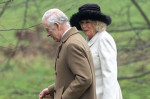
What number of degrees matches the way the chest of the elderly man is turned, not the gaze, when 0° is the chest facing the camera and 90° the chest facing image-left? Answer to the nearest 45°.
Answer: approximately 90°

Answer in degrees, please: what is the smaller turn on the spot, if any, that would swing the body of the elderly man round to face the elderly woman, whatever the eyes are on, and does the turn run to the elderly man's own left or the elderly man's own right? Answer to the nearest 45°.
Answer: approximately 135° to the elderly man's own right

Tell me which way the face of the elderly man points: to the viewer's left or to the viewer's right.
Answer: to the viewer's left

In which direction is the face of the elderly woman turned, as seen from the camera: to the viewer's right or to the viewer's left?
to the viewer's left
